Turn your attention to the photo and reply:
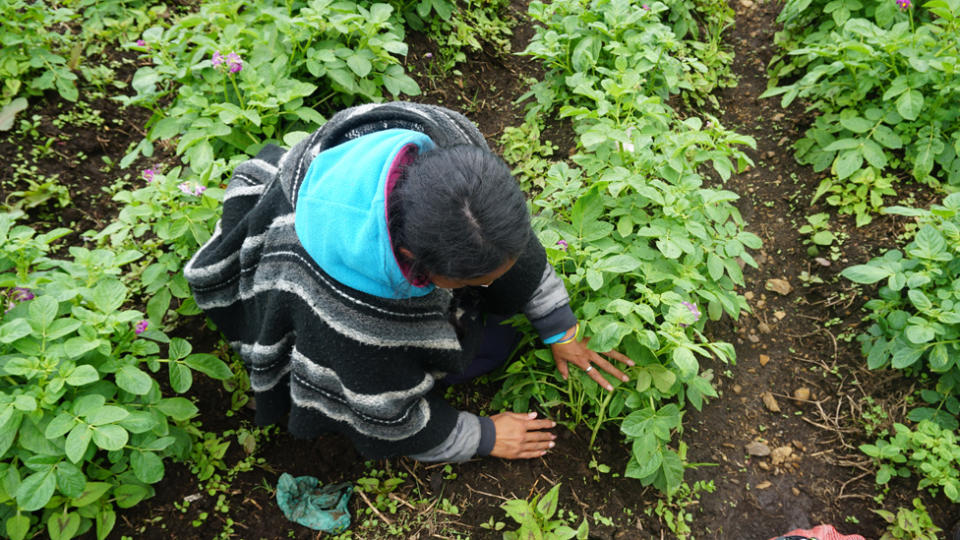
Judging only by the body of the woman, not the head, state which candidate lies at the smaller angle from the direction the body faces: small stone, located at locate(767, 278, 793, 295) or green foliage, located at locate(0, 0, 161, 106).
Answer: the small stone

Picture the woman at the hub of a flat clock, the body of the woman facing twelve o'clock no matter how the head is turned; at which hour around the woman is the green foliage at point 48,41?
The green foliage is roughly at 6 o'clock from the woman.

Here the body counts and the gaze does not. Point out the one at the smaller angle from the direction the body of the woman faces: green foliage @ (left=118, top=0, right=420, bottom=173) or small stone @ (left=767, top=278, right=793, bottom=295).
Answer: the small stone

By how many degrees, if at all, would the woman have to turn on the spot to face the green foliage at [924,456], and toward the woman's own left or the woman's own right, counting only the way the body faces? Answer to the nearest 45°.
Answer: approximately 45° to the woman's own left

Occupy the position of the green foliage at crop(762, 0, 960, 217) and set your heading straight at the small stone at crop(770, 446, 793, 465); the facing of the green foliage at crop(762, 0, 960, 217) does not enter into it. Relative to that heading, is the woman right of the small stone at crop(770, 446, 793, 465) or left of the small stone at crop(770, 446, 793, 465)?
right

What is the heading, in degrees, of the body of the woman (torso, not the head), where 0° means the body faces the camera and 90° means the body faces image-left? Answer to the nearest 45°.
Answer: approximately 315°

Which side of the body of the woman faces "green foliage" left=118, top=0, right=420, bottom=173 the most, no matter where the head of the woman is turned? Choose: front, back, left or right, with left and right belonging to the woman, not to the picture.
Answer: back

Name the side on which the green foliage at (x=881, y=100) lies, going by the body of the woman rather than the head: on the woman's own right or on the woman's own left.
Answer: on the woman's own left
